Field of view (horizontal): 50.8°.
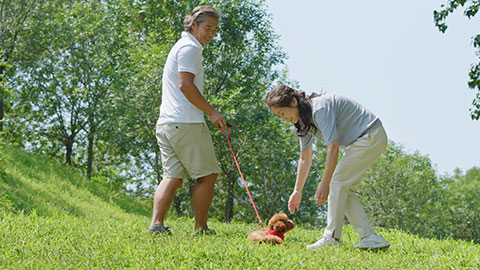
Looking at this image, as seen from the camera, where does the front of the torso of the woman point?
to the viewer's left

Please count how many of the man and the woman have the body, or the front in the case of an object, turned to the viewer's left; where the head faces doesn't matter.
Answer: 1

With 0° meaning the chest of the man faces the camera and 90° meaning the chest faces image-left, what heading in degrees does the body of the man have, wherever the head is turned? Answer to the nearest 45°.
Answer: approximately 225°

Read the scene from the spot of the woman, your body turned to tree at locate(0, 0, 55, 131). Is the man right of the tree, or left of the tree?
left

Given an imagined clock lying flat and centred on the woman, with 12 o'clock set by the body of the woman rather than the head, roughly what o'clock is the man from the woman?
The man is roughly at 12 o'clock from the woman.
